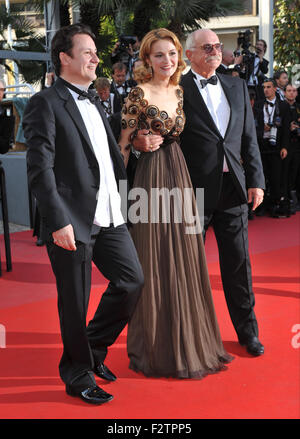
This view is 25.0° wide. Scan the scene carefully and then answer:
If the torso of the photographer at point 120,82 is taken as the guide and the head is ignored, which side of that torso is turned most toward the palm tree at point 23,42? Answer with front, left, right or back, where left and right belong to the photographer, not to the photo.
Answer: back

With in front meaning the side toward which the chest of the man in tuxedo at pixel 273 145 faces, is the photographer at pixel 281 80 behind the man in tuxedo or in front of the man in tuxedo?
behind

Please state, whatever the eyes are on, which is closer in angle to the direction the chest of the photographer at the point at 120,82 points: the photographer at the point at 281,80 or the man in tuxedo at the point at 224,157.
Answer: the man in tuxedo

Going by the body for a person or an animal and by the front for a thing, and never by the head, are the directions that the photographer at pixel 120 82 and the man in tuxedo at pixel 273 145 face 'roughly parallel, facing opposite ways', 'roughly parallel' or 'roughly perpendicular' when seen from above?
roughly parallel

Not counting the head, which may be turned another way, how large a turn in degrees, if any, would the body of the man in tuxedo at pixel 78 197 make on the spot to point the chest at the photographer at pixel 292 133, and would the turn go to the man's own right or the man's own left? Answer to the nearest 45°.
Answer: approximately 90° to the man's own left

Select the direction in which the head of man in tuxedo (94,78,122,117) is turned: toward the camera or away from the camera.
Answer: toward the camera

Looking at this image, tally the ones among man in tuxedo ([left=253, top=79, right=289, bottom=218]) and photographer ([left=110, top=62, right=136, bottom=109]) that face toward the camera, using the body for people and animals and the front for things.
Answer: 2

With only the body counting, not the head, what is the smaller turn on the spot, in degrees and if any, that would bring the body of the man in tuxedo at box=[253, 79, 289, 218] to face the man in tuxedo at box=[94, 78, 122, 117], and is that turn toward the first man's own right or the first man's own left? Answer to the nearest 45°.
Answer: approximately 45° to the first man's own right

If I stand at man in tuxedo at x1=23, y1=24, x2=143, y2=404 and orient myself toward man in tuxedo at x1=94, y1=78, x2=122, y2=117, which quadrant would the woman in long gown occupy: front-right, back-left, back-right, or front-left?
front-right

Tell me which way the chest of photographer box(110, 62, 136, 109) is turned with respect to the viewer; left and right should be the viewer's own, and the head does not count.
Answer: facing the viewer

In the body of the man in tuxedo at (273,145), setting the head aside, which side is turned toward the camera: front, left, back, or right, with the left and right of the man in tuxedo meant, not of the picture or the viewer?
front

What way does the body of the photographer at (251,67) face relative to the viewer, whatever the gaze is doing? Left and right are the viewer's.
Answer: facing the viewer and to the left of the viewer

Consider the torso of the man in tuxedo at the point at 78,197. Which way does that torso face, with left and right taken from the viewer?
facing the viewer and to the right of the viewer

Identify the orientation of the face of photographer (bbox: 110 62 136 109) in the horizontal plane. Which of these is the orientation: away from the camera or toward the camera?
toward the camera

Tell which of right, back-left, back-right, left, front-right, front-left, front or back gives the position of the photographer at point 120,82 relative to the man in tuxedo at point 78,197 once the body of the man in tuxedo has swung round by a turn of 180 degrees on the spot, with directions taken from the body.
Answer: front-right

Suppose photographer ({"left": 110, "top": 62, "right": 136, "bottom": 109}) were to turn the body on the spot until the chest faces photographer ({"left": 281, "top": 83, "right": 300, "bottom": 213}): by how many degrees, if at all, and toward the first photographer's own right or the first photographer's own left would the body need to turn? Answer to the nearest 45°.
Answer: approximately 135° to the first photographer's own left
